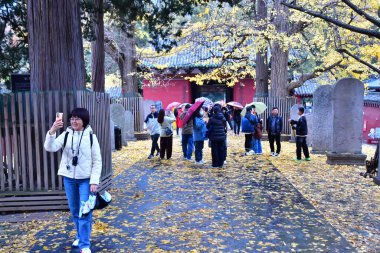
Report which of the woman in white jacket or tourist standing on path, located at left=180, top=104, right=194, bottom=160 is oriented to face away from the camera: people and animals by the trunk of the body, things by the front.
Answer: the tourist standing on path

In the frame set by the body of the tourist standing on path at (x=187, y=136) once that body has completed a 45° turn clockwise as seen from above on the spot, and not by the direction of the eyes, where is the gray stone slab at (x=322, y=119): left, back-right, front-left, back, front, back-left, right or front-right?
front-right

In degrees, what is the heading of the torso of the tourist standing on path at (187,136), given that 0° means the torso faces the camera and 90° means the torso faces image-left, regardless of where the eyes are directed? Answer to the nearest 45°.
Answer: approximately 180°

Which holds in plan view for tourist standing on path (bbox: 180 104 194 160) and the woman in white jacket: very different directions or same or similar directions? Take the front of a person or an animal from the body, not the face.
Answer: very different directions

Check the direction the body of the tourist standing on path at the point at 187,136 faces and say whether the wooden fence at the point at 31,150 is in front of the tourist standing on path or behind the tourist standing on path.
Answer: behind

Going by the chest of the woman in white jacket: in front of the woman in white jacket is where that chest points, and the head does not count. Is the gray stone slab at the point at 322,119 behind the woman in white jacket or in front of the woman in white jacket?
behind

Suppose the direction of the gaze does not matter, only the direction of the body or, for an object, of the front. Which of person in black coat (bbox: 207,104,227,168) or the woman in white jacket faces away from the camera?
the person in black coat

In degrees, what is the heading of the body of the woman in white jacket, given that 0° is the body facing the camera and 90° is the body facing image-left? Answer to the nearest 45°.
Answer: approximately 45°

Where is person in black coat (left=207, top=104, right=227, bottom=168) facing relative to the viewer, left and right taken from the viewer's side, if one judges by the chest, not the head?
facing away from the viewer

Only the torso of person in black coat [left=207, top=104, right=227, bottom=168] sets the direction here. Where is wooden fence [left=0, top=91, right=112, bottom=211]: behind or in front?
behind

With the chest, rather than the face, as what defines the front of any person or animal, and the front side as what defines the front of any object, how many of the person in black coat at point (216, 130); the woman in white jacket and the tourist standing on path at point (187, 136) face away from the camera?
2
